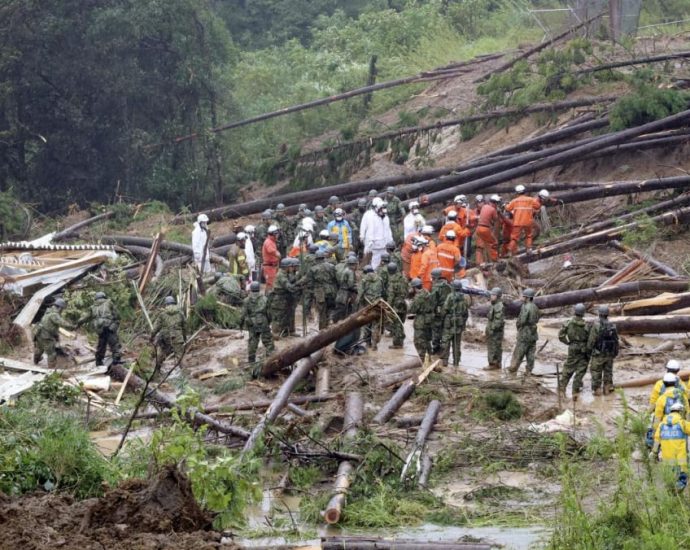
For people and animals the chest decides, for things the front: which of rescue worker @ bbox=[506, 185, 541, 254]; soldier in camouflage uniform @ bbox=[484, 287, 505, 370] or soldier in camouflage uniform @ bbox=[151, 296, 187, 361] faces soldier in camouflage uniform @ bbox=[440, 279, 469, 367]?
soldier in camouflage uniform @ bbox=[484, 287, 505, 370]

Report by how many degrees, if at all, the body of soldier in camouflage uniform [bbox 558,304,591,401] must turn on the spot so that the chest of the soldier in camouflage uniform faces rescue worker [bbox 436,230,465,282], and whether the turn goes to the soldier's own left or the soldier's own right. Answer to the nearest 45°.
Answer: approximately 45° to the soldier's own left

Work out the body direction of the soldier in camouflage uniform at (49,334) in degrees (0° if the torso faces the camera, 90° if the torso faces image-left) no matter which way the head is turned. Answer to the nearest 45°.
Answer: approximately 225°

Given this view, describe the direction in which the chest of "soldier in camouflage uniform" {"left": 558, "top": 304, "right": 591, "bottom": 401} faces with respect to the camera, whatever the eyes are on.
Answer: away from the camera

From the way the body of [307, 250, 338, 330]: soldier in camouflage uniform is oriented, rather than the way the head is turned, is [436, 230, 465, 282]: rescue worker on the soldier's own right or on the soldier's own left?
on the soldier's own right

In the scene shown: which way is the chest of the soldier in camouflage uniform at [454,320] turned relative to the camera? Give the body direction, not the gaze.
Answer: away from the camera

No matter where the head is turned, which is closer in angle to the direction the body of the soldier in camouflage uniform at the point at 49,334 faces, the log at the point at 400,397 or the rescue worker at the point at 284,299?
the rescue worker

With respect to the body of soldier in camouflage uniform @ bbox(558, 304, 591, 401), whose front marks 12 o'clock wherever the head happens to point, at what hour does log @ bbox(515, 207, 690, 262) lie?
The log is roughly at 12 o'clock from the soldier in camouflage uniform.

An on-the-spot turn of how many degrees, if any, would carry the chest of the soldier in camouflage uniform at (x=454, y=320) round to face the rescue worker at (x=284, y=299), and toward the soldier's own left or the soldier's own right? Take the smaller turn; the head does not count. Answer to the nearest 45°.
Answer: approximately 45° to the soldier's own left

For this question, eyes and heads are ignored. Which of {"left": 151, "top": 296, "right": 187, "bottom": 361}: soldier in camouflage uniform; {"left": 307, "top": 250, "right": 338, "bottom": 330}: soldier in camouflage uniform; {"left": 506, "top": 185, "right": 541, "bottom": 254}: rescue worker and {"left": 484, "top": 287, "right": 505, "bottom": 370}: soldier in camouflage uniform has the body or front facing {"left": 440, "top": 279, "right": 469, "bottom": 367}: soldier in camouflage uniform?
{"left": 484, "top": 287, "right": 505, "bottom": 370}: soldier in camouflage uniform

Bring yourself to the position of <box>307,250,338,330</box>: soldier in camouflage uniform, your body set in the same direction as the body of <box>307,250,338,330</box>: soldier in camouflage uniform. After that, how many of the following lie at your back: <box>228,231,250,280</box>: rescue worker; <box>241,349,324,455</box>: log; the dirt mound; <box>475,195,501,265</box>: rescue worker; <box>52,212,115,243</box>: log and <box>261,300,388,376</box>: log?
3
